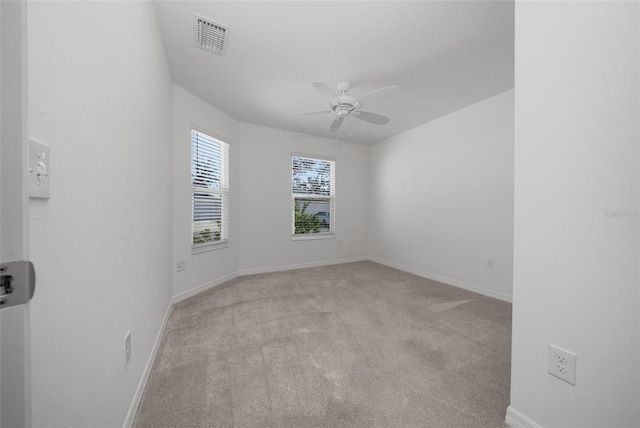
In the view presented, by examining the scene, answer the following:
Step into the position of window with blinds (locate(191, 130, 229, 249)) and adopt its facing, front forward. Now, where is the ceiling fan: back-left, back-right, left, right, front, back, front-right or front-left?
front

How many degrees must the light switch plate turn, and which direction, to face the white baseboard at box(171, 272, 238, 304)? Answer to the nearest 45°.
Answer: approximately 90° to its left

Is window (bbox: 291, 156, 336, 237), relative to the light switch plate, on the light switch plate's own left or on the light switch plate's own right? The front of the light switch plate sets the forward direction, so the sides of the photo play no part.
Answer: on the light switch plate's own left

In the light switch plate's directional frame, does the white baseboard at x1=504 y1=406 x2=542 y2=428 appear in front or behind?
in front

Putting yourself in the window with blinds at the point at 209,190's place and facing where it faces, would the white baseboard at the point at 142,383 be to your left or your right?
on your right

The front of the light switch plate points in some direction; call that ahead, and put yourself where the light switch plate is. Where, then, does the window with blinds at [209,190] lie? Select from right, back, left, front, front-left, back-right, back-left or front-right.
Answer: left

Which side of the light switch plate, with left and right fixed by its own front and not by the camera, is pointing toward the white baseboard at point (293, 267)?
left

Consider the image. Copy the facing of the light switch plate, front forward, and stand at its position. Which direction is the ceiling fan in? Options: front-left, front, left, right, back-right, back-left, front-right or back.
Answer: front-left

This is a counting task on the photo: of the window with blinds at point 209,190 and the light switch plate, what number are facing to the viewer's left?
0
